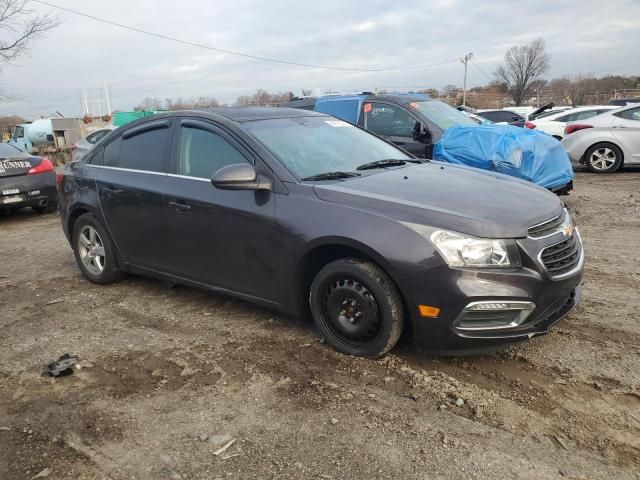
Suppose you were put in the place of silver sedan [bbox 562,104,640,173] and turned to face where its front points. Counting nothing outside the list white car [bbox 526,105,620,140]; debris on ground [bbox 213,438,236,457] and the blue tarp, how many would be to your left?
1

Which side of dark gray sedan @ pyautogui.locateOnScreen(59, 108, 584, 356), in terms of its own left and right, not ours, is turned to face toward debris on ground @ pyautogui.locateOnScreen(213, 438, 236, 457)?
right

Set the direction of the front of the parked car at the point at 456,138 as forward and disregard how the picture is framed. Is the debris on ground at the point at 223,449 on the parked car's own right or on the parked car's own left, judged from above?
on the parked car's own right

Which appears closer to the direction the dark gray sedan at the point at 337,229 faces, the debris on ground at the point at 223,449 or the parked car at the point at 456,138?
the debris on ground

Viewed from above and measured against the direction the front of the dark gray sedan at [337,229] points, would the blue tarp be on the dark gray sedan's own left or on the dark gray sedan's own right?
on the dark gray sedan's own left

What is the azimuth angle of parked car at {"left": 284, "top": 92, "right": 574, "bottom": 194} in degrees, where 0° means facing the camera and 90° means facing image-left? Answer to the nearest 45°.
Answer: approximately 315°

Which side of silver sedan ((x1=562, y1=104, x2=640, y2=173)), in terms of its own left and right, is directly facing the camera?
right

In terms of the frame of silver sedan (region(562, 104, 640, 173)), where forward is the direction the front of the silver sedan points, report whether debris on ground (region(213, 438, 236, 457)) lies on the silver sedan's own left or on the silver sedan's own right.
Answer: on the silver sedan's own right
